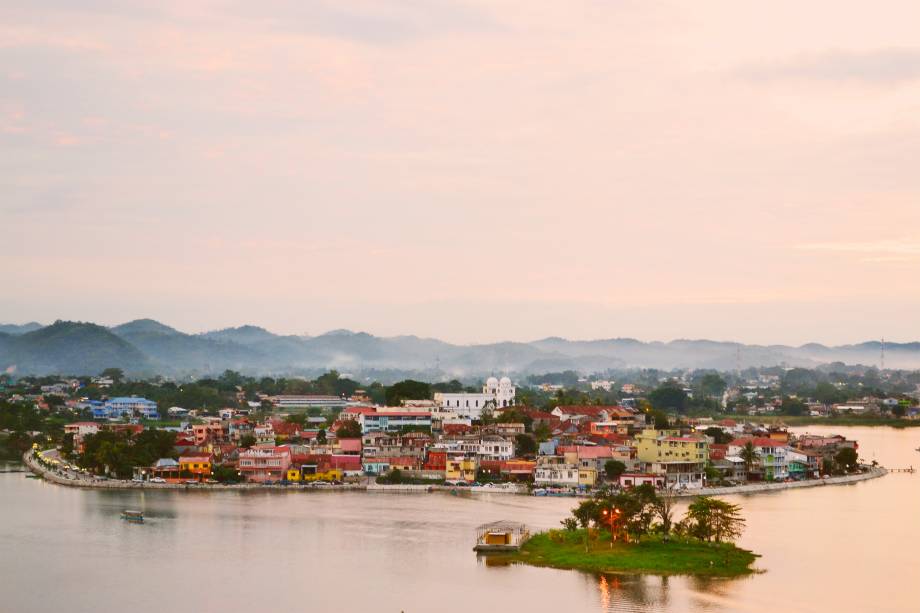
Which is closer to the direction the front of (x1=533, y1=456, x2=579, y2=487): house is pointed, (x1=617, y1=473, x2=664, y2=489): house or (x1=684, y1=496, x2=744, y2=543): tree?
the tree

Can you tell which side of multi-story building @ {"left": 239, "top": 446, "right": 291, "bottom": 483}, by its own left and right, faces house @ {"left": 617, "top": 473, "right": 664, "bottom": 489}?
left

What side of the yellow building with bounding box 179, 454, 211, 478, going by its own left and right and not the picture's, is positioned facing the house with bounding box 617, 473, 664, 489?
left

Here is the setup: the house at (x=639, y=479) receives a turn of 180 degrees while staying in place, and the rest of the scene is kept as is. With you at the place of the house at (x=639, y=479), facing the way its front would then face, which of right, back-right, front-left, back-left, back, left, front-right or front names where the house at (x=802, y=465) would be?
front-right

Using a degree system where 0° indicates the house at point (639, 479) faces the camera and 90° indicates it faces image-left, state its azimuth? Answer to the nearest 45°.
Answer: approximately 0°

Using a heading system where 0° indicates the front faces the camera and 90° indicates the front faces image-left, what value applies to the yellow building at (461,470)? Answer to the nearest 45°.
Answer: approximately 0°

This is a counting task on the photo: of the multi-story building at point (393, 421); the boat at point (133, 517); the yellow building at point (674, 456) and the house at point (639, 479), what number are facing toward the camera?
3

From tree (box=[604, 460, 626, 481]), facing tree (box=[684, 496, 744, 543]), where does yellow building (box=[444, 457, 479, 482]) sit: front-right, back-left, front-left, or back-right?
back-right
